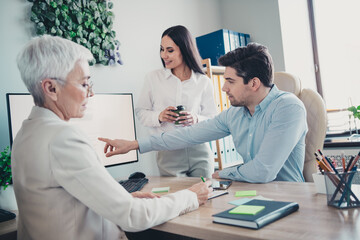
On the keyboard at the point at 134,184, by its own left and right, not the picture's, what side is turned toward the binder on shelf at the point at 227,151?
left

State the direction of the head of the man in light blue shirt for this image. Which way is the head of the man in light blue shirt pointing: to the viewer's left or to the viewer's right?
to the viewer's left

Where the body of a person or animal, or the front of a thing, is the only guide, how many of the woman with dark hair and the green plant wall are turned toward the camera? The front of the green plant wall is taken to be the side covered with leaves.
2

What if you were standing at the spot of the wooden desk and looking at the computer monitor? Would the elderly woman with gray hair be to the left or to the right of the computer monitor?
left

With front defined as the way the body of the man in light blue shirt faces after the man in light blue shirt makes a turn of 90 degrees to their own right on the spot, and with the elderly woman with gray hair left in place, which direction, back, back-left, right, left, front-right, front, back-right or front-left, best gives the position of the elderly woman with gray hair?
left

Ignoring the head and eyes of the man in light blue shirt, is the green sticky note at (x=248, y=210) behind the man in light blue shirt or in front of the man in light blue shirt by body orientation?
in front

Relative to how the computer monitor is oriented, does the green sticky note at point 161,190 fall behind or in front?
in front

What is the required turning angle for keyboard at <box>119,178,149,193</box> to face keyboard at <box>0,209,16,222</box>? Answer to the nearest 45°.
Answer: approximately 135° to its right

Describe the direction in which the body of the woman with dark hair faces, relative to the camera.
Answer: toward the camera

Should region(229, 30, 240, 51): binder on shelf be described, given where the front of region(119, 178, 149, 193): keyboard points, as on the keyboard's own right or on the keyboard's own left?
on the keyboard's own left

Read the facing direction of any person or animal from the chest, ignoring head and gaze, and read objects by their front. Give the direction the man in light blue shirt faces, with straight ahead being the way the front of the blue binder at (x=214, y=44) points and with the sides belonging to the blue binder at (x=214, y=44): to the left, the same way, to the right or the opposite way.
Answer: to the right

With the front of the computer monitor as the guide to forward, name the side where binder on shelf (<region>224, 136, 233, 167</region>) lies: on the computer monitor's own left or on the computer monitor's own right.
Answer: on the computer monitor's own left

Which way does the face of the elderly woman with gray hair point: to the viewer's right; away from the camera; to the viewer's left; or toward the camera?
to the viewer's right

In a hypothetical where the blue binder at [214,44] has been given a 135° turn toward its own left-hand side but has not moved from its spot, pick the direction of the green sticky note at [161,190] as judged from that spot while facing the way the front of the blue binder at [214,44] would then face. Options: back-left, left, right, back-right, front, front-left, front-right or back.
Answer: back

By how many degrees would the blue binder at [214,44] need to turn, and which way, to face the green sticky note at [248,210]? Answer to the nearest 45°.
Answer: approximately 45° to its right

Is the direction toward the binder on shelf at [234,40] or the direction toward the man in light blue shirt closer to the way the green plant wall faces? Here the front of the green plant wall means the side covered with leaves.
the man in light blue shirt
